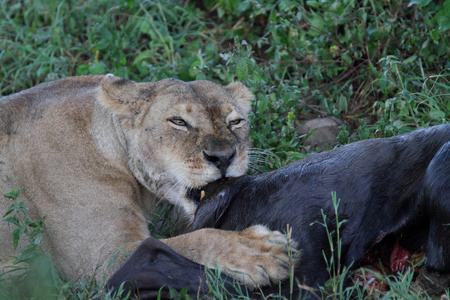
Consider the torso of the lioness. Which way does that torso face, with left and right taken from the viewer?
facing the viewer and to the right of the viewer

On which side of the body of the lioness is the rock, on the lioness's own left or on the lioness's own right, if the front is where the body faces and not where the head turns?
on the lioness's own left
